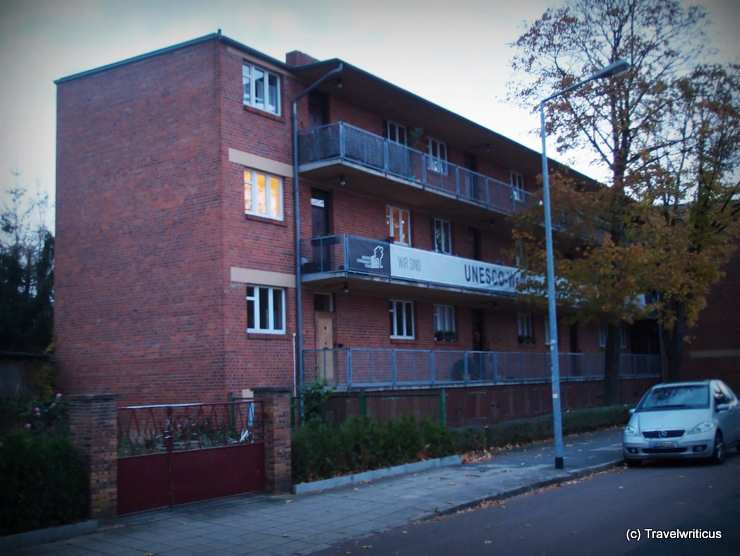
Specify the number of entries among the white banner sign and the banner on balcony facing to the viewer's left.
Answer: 0

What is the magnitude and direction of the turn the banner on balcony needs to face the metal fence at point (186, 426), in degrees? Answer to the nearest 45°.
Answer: approximately 45° to its right

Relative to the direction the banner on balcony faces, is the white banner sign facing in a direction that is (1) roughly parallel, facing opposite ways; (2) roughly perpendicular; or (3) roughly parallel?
roughly parallel

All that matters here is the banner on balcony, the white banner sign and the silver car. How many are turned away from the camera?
0

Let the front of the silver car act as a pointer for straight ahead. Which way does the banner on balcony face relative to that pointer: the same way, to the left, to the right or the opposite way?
to the left

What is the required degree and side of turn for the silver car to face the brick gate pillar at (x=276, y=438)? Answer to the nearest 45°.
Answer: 0° — it already faces it

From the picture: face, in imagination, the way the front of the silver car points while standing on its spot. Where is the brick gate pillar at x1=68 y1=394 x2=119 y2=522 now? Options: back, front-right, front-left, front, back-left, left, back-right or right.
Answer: front

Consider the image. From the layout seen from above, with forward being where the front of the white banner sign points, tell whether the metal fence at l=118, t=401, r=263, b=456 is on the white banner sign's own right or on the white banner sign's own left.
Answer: on the white banner sign's own right

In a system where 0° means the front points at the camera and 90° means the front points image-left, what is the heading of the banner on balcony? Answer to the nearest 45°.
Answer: approximately 315°

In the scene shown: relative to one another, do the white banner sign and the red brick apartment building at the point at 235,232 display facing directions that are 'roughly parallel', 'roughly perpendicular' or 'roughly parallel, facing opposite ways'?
roughly parallel

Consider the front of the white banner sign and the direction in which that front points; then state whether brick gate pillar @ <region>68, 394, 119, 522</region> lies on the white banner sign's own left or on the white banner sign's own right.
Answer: on the white banner sign's own right

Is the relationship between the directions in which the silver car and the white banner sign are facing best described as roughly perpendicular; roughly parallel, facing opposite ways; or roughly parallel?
roughly perpendicular

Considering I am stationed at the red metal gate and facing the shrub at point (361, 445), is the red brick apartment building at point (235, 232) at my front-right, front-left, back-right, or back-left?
front-left

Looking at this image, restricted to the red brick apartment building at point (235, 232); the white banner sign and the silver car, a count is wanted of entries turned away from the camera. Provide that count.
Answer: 0
